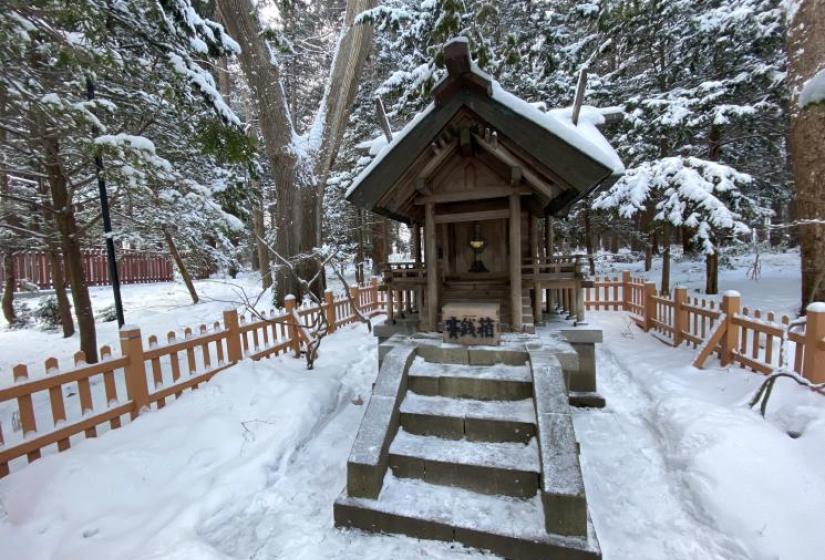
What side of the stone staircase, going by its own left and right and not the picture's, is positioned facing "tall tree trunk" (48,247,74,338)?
right

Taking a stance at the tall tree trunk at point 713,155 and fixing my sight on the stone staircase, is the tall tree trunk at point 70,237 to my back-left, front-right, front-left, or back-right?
front-right

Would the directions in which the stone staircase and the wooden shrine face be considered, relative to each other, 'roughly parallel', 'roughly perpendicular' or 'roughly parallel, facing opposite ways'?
roughly parallel

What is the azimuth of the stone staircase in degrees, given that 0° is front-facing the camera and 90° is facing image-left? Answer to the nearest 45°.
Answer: approximately 0°

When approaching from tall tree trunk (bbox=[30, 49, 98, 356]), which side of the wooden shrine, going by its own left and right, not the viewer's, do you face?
right

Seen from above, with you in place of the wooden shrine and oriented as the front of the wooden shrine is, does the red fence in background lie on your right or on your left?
on your right

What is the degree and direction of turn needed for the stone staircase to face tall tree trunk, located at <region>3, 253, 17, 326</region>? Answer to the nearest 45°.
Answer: approximately 90° to its right

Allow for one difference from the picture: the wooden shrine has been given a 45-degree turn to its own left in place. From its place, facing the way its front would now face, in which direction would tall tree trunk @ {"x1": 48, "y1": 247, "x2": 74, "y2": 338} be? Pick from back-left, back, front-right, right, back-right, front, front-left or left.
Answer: back-right

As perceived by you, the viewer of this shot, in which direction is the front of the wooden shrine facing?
facing the viewer

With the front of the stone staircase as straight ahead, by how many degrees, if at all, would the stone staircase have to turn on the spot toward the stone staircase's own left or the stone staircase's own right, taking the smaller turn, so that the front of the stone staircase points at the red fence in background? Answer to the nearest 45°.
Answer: approximately 135° to the stone staircase's own right

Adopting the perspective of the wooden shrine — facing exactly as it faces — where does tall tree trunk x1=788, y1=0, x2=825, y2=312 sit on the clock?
The tall tree trunk is roughly at 8 o'clock from the wooden shrine.

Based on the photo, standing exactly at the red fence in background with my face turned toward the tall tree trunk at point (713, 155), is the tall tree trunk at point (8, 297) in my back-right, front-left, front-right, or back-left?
front-right

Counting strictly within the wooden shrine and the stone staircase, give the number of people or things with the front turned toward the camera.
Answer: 2
